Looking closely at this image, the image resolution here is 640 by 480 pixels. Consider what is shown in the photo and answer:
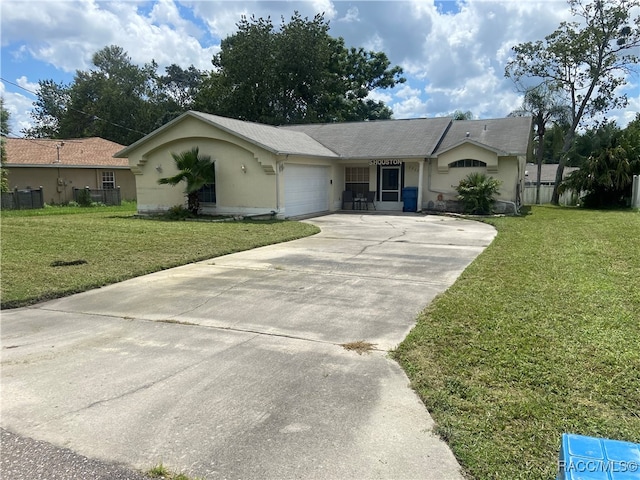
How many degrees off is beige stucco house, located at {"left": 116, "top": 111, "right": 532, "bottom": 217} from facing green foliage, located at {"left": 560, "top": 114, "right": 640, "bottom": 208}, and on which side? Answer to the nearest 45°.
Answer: approximately 90° to its left

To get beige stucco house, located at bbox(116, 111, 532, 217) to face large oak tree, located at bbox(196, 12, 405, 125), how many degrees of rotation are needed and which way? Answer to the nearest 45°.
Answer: approximately 180°

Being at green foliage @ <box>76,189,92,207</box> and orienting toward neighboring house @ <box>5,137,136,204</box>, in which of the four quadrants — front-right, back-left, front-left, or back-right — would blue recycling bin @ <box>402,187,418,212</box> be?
back-right

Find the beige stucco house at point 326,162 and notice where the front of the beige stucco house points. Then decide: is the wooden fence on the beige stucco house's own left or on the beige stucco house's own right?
on the beige stucco house's own right

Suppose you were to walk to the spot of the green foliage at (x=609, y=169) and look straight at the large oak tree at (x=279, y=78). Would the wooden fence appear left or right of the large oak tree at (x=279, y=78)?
left

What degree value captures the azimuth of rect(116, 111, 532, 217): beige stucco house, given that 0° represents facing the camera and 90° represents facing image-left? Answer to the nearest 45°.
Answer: approximately 0°

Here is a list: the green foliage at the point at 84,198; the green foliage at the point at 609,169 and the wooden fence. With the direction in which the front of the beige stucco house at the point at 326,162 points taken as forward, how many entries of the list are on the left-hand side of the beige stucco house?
1

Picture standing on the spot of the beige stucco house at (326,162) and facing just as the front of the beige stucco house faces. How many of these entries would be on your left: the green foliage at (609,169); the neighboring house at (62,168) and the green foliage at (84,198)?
1

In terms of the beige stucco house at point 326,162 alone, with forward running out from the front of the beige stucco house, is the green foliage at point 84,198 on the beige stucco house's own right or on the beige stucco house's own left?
on the beige stucco house's own right

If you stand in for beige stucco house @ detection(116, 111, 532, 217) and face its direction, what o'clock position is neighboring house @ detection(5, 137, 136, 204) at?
The neighboring house is roughly at 4 o'clock from the beige stucco house.

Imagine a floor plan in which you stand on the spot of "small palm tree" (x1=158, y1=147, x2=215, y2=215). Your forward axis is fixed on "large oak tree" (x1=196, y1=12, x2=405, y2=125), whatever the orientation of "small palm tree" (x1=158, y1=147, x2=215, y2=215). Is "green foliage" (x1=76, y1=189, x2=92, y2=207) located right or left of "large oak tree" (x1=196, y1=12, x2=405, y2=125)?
left
